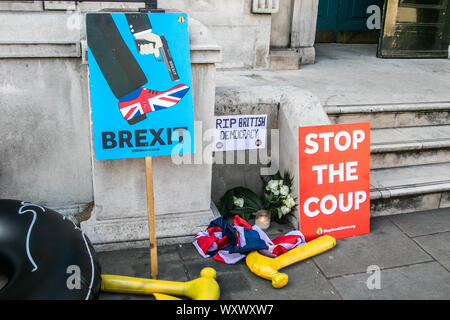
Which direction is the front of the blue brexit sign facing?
toward the camera

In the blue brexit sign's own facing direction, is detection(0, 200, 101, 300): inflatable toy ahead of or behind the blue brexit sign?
ahead

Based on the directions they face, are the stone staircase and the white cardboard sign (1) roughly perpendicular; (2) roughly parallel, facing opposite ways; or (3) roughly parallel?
roughly parallel

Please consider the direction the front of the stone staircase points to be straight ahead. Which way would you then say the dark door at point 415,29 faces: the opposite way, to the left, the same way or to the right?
the same way

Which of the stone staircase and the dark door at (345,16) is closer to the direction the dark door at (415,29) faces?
the stone staircase

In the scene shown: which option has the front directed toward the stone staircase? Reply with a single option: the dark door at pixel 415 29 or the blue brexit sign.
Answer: the dark door

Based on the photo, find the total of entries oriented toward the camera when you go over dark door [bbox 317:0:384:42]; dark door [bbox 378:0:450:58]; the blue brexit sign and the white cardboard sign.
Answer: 4

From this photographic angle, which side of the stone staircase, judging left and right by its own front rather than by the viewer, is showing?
front

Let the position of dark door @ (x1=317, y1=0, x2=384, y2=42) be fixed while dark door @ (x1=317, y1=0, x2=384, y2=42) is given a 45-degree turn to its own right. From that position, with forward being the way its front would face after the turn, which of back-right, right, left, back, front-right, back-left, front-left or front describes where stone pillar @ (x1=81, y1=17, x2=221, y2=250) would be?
front-left

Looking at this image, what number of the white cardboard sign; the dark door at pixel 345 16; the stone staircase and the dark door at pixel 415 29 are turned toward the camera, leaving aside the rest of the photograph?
4

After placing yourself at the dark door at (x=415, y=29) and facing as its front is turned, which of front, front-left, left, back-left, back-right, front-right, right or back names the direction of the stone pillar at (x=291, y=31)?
front-right

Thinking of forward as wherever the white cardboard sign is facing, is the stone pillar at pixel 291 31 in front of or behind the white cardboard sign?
behind

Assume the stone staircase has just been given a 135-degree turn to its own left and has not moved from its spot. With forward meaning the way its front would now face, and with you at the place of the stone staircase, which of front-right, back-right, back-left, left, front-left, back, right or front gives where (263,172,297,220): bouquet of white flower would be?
back

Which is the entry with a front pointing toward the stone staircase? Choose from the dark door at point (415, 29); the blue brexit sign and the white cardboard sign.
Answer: the dark door

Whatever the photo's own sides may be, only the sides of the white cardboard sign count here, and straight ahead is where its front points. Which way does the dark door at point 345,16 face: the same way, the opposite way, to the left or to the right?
the same way
